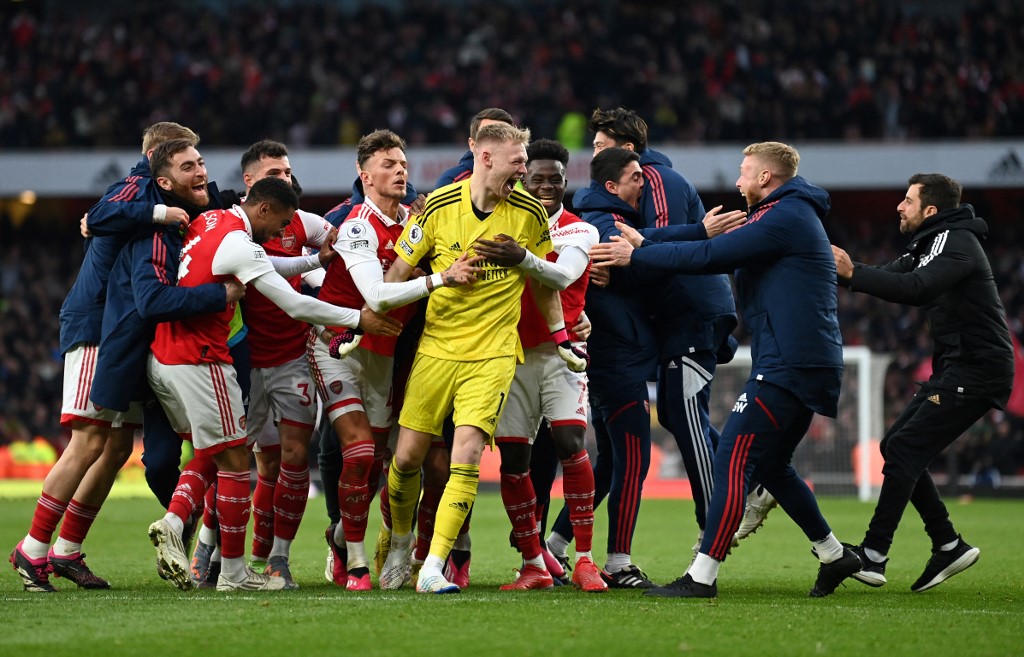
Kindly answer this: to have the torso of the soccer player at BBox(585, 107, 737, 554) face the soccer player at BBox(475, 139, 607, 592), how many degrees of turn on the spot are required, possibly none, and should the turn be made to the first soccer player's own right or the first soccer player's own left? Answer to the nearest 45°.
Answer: approximately 45° to the first soccer player's own left

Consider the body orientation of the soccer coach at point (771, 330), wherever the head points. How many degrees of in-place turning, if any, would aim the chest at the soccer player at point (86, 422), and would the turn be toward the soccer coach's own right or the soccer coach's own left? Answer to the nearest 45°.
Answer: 0° — they already face them

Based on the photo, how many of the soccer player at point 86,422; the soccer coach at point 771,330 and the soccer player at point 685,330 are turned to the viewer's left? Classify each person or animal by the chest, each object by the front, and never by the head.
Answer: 2

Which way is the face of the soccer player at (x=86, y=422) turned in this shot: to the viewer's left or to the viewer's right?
to the viewer's right

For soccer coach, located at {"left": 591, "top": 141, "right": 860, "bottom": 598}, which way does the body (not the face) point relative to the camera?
to the viewer's left

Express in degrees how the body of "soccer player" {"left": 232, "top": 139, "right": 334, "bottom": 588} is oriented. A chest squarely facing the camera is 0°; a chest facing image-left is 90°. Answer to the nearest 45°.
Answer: approximately 315°

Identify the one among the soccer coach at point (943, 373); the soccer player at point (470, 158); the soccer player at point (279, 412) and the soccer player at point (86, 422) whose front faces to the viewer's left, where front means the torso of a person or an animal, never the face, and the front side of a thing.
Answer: the soccer coach at point (943, 373)

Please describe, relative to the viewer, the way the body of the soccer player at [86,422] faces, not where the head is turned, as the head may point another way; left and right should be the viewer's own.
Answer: facing to the right of the viewer

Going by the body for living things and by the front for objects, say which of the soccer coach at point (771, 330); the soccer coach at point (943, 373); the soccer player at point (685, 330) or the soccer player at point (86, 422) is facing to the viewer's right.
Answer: the soccer player at point (86, 422)

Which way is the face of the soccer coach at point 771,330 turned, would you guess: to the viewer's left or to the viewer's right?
to the viewer's left

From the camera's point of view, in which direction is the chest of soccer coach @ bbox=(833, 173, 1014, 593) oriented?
to the viewer's left
